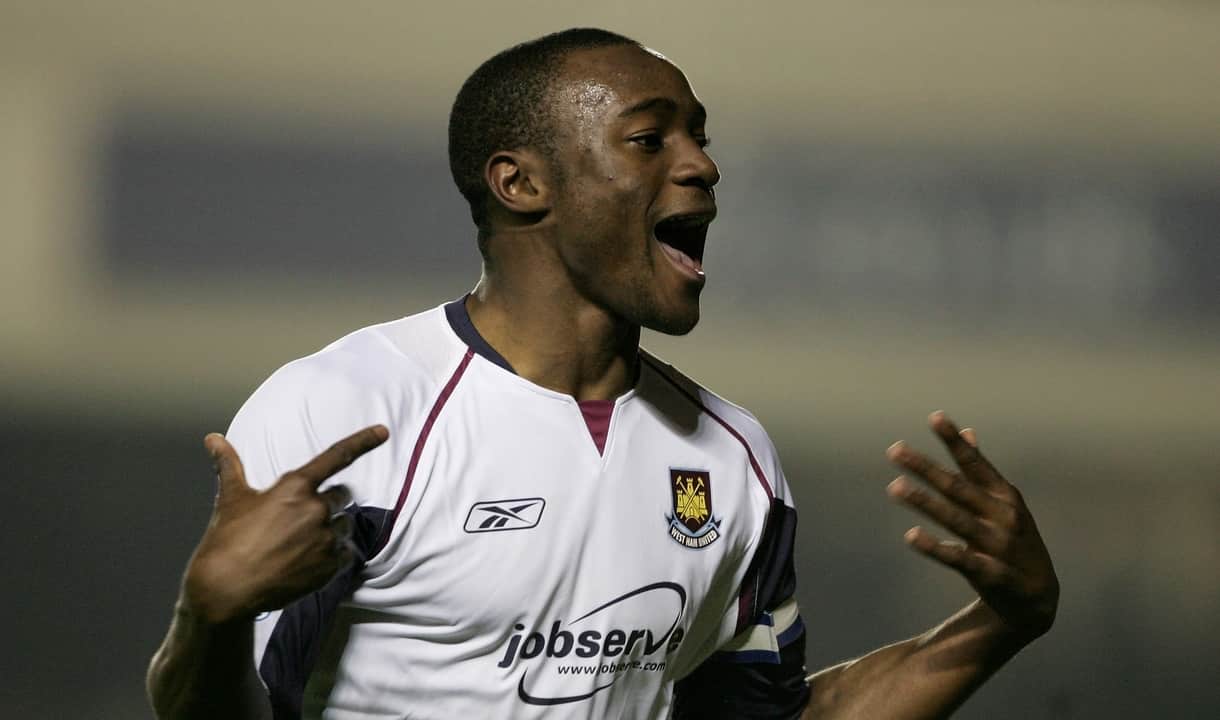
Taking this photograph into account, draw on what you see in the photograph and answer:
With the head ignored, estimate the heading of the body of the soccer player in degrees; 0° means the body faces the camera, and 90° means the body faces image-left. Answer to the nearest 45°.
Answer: approximately 315°
